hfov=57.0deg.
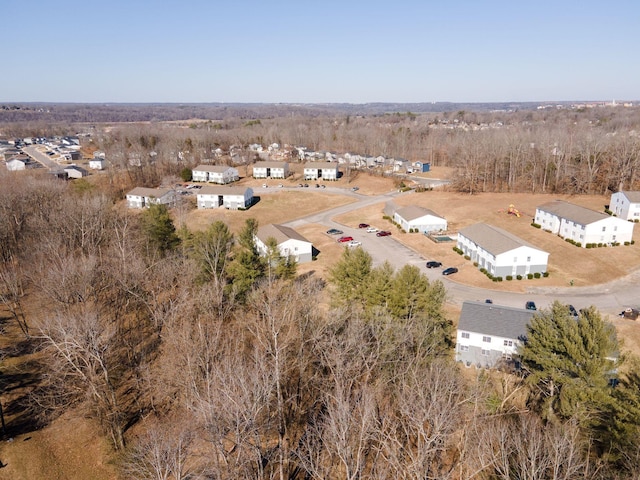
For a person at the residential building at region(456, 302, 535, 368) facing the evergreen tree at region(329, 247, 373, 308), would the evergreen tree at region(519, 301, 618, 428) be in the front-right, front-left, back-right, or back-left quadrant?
back-left

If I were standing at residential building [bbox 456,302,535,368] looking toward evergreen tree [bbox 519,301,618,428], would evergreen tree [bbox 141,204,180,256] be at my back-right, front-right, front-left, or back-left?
back-right

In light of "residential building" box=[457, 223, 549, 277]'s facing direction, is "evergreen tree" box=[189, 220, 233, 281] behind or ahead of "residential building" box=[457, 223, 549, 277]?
ahead

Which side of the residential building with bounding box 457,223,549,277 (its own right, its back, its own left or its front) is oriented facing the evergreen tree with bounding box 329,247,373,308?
front

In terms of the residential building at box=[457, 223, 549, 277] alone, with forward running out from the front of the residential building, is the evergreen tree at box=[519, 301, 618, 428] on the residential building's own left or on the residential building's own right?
on the residential building's own left

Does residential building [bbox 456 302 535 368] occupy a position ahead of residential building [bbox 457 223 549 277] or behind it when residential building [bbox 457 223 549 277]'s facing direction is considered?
ahead

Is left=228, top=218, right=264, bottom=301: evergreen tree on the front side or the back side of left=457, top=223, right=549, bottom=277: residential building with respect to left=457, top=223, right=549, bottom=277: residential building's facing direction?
on the front side
